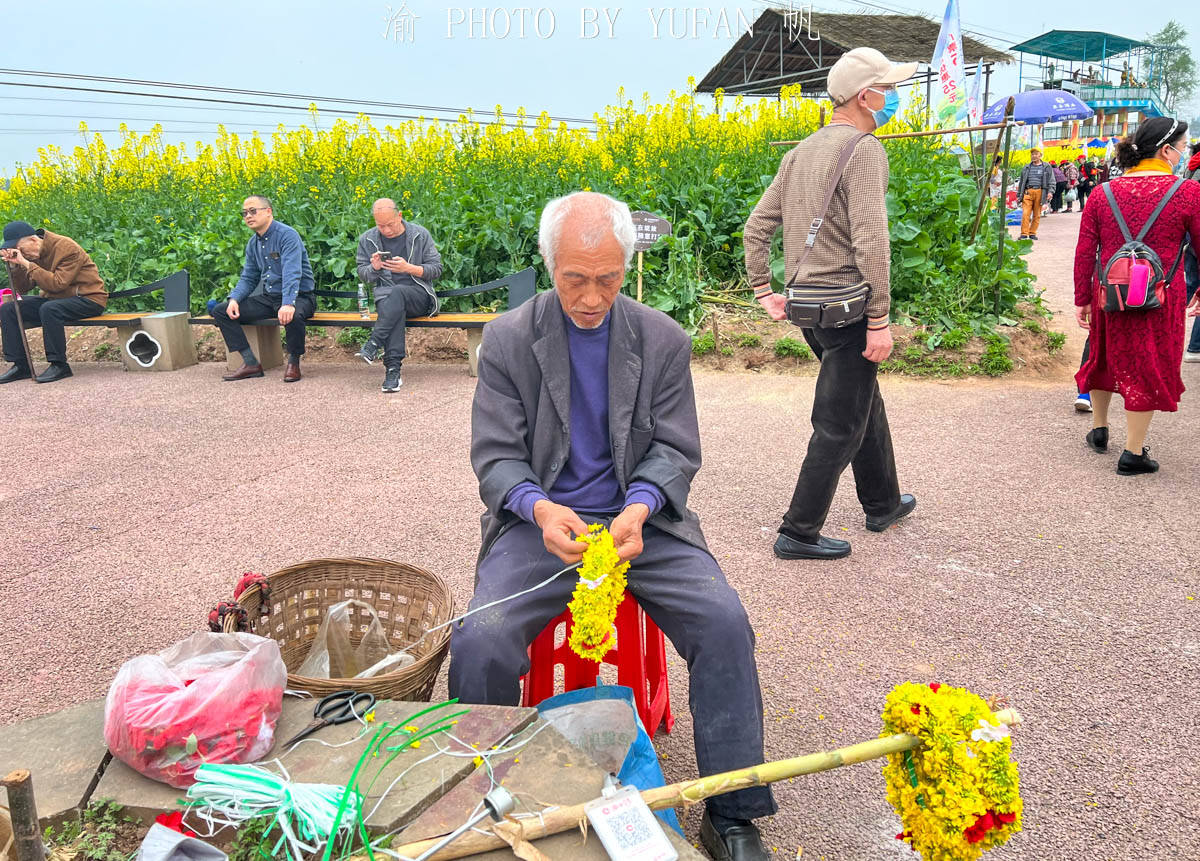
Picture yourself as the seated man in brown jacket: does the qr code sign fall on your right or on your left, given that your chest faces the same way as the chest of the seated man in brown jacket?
on your left

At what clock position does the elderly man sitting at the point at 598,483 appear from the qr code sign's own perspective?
The elderly man sitting is roughly at 6 o'clock from the qr code sign.

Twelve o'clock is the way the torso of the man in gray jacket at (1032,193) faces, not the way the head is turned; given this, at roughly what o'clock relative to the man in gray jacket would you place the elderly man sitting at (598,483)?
The elderly man sitting is roughly at 12 o'clock from the man in gray jacket.

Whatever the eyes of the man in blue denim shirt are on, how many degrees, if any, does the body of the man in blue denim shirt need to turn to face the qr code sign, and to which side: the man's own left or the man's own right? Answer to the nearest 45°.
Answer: approximately 45° to the man's own left

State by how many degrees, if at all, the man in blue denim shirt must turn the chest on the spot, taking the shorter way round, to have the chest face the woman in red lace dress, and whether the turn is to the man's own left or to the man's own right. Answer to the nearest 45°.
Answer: approximately 90° to the man's own left

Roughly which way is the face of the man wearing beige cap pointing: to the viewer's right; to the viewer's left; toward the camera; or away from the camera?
to the viewer's right

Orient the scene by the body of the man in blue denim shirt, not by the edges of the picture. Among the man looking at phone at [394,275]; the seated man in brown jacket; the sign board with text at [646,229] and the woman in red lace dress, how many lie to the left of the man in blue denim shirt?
3

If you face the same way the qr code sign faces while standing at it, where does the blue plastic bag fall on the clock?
The blue plastic bag is roughly at 6 o'clock from the qr code sign.
